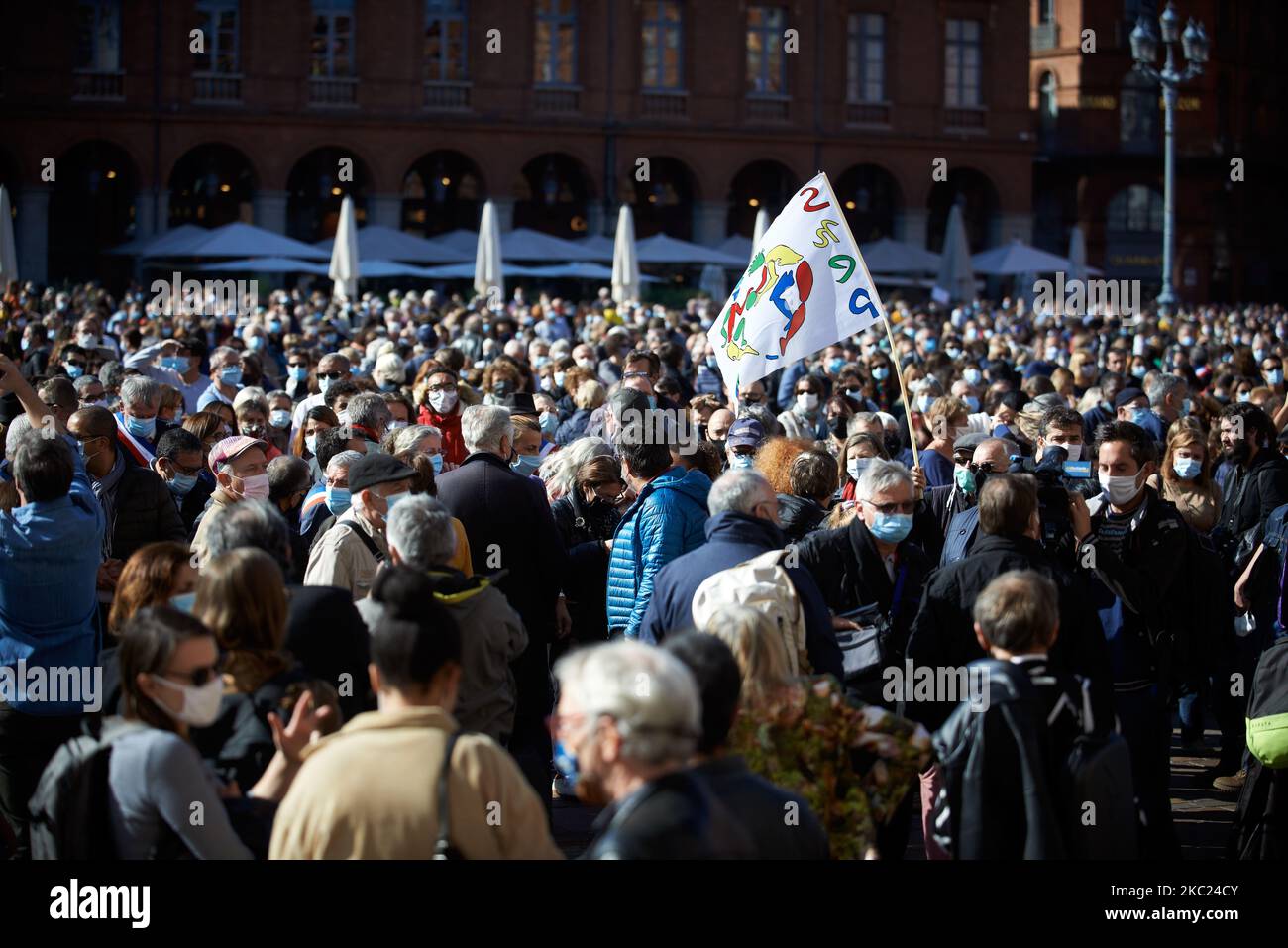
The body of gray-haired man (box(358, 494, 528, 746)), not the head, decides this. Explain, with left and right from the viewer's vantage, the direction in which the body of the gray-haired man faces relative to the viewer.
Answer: facing away from the viewer and to the left of the viewer

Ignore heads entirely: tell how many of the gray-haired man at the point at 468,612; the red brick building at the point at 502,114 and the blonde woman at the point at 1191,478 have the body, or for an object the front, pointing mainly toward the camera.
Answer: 2

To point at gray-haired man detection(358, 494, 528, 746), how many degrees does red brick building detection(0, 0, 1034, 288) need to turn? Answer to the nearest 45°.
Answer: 0° — it already faces them

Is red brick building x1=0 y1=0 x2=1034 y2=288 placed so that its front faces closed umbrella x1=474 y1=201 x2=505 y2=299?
yes

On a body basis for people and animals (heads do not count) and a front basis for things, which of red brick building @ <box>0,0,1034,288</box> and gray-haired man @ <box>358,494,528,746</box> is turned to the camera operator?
the red brick building

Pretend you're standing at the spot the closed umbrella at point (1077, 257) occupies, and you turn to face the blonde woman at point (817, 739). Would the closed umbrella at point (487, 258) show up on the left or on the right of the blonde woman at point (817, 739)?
right

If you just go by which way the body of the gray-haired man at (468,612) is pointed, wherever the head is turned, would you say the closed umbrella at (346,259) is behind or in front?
in front

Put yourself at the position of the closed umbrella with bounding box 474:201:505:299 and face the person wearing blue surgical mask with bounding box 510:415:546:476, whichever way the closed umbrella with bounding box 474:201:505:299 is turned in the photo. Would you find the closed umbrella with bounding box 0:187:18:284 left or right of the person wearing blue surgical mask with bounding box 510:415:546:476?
right

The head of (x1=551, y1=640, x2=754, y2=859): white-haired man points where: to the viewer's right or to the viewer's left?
to the viewer's left

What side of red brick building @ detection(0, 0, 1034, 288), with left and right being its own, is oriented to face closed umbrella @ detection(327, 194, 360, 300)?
front

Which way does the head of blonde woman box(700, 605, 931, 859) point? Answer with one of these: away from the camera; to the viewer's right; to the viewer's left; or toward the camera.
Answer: away from the camera

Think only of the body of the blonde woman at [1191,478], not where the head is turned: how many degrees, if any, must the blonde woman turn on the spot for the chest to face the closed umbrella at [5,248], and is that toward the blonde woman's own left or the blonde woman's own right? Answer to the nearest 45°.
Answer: approximately 135° to the blonde woman's own right

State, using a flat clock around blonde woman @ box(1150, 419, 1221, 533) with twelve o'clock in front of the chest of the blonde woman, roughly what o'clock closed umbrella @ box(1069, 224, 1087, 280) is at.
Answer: The closed umbrella is roughly at 6 o'clock from the blonde woman.
